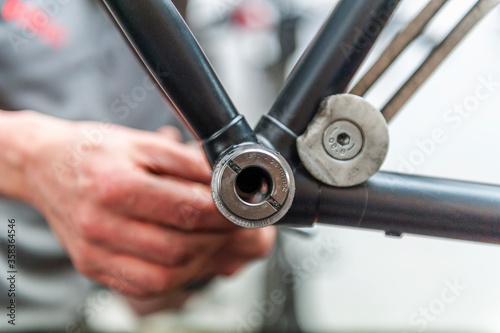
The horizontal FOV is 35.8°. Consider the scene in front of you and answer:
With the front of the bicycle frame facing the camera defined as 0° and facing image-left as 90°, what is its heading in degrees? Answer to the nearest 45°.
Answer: approximately 90°
